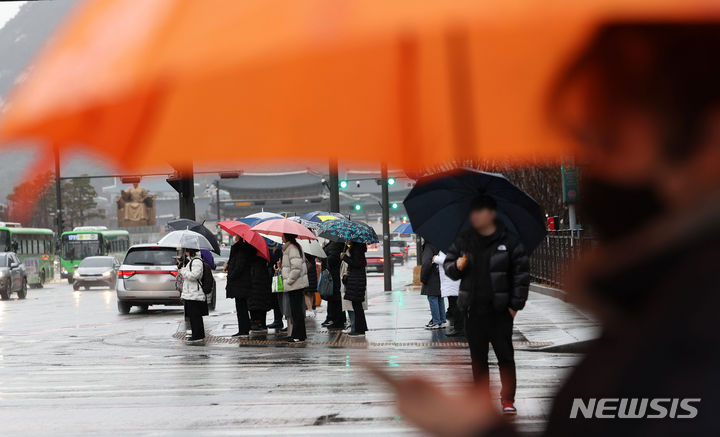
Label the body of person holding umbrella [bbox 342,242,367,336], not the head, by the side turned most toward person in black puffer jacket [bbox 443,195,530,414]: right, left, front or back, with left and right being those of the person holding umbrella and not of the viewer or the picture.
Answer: left

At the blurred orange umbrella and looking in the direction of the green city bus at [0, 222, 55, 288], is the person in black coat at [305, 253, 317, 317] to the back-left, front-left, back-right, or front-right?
front-right

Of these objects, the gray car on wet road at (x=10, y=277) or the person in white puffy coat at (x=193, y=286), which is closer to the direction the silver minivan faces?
the gray car on wet road

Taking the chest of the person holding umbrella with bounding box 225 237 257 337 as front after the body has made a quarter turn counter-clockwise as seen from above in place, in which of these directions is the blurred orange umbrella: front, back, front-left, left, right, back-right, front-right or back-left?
front

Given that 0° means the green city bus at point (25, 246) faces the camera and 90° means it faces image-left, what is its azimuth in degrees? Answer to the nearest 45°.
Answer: approximately 45°

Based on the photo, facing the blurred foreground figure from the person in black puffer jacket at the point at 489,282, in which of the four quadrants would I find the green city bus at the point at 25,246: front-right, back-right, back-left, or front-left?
back-right

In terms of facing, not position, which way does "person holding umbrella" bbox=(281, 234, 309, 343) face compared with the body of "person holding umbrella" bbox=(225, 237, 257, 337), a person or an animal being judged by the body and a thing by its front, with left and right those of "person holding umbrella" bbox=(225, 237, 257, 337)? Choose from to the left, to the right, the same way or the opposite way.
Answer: the same way

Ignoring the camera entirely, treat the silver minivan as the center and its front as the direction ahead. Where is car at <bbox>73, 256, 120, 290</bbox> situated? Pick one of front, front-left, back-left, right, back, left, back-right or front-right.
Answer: front-left

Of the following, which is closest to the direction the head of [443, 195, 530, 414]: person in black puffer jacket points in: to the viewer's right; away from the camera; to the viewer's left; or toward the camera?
toward the camera

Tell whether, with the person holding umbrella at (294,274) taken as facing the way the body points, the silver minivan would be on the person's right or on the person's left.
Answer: on the person's right

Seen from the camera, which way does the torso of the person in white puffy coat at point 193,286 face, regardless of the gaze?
to the viewer's left
